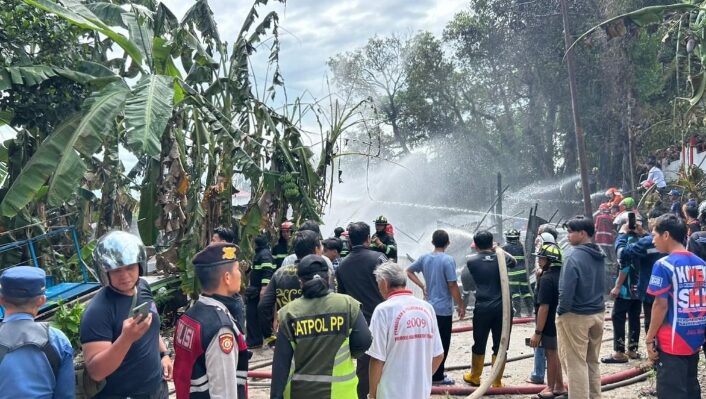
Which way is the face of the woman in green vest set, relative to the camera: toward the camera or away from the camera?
away from the camera

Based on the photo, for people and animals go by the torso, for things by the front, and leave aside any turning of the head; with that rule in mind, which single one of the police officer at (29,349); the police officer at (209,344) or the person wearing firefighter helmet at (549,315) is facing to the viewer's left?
the person wearing firefighter helmet

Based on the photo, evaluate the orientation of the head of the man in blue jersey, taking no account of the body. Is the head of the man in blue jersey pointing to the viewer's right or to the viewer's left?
to the viewer's left

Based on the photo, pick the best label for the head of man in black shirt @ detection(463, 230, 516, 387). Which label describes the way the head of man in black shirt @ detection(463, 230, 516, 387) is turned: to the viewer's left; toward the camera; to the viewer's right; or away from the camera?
away from the camera

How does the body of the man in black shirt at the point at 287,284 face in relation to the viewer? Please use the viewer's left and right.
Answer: facing away from the viewer

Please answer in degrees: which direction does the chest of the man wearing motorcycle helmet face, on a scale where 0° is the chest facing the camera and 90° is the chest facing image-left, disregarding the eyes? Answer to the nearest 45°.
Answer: approximately 315°

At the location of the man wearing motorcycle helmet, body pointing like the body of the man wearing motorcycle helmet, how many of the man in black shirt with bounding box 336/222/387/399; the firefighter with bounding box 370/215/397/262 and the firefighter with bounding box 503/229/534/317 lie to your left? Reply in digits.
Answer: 3

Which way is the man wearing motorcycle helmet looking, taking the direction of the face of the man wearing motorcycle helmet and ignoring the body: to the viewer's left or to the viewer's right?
to the viewer's right

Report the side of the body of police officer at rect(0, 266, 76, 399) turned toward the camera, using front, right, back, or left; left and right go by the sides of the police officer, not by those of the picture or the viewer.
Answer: back

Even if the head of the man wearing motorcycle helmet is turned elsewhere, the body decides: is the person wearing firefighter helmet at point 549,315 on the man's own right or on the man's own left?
on the man's own left

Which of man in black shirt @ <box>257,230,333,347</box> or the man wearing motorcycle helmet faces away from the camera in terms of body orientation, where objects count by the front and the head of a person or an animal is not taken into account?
the man in black shirt

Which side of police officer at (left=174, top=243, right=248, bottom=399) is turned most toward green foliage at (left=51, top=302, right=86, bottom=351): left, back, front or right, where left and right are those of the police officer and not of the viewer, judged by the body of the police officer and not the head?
left
